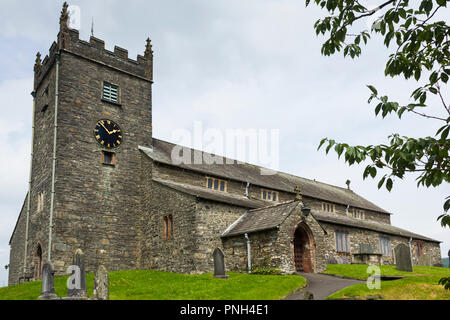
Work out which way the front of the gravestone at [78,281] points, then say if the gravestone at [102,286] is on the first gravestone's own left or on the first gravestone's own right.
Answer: on the first gravestone's own left

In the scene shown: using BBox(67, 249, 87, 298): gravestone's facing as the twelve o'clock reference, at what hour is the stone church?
The stone church is roughly at 7 o'clock from the gravestone.

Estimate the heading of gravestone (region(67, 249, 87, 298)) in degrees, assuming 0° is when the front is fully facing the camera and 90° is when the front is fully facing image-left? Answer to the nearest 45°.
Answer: approximately 45°

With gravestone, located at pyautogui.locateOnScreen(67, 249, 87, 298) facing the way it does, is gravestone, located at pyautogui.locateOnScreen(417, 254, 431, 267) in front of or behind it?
behind

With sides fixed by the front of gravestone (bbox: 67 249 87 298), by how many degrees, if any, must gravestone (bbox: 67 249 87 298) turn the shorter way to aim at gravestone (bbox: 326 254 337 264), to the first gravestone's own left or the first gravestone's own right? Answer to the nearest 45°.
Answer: approximately 180°
